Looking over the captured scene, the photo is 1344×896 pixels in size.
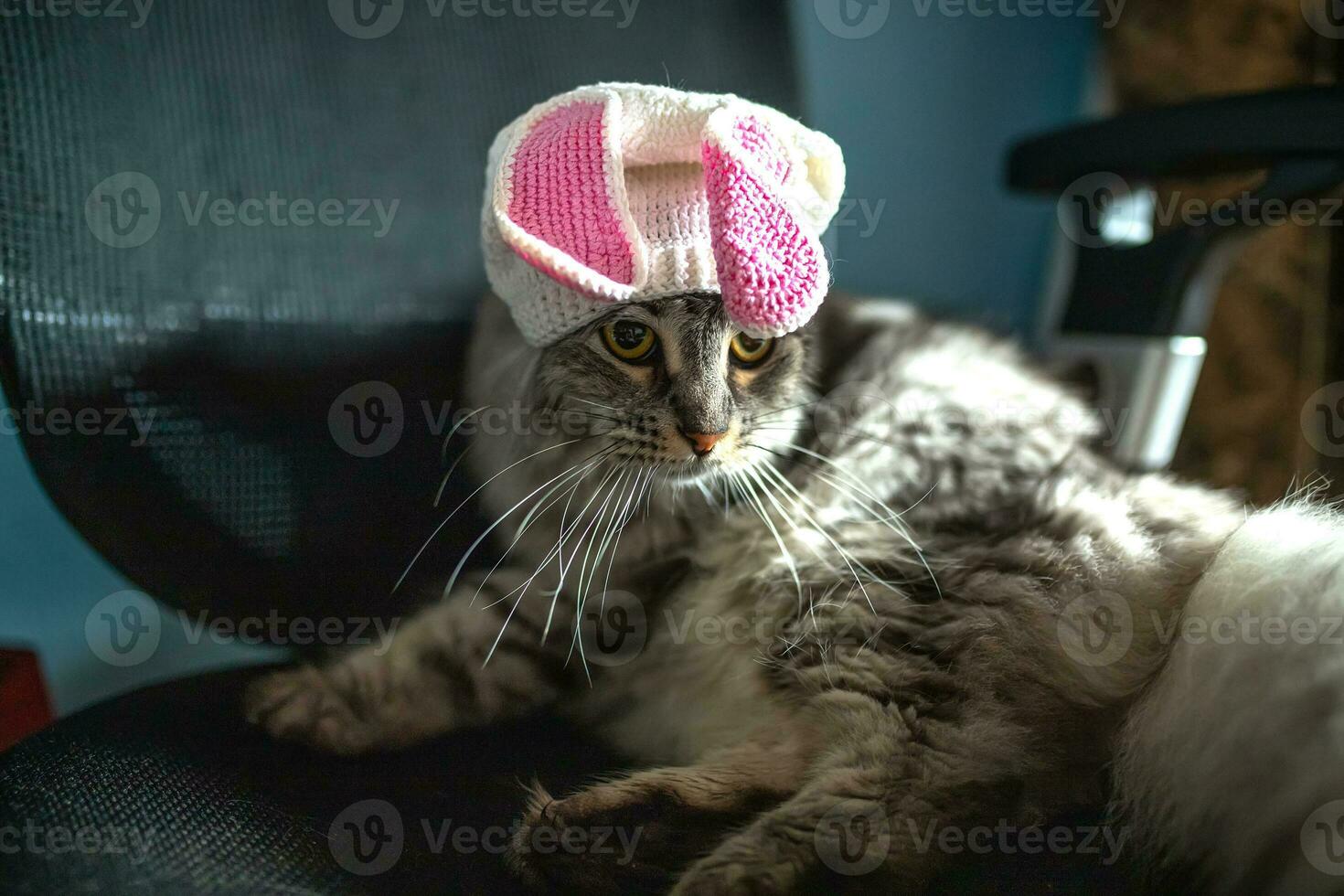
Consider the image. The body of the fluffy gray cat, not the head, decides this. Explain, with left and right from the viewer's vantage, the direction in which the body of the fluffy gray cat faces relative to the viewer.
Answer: facing the viewer and to the left of the viewer
